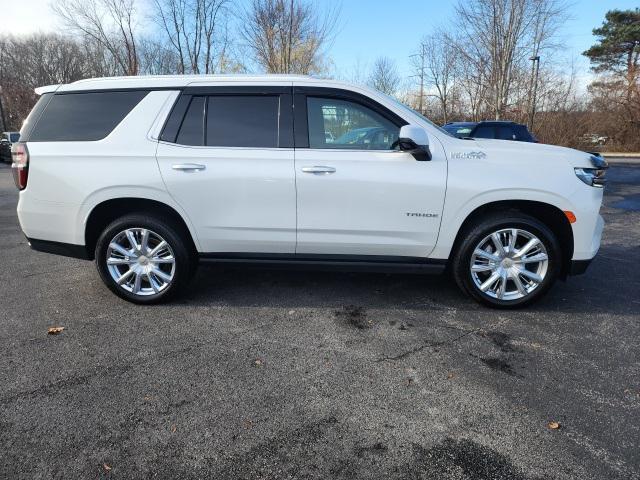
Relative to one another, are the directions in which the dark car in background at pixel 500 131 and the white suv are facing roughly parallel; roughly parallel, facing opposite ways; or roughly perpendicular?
roughly parallel, facing opposite ways

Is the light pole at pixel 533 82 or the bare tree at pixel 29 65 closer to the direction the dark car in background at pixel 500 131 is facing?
the bare tree

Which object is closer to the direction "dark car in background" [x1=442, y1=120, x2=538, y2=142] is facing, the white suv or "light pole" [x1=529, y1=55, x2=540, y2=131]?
the white suv

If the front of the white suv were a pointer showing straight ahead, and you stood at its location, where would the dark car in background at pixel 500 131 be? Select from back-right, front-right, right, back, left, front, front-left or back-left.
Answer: front-left

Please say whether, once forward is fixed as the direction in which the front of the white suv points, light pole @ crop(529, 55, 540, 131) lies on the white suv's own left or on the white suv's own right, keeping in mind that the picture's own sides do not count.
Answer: on the white suv's own left

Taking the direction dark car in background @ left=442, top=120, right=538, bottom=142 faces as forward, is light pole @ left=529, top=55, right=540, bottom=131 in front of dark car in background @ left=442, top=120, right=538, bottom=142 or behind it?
behind

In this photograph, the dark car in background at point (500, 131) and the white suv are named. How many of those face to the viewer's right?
1

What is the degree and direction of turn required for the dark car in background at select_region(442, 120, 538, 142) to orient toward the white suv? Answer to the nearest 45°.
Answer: approximately 45° to its left

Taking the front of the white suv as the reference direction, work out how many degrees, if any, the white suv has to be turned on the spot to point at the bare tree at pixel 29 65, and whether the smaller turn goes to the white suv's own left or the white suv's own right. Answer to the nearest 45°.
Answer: approximately 135° to the white suv's own left

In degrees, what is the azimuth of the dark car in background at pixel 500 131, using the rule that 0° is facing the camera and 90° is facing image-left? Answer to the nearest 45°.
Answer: approximately 45°

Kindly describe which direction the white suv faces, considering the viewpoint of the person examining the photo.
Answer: facing to the right of the viewer
